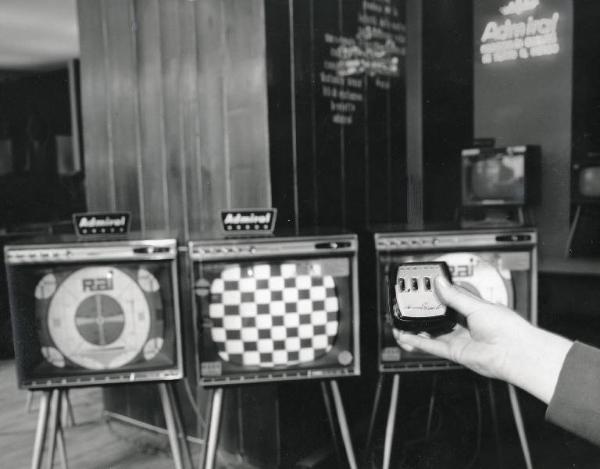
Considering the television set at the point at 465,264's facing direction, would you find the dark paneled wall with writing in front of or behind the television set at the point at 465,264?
behind

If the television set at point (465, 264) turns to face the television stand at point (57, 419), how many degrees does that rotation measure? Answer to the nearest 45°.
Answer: approximately 90° to its right

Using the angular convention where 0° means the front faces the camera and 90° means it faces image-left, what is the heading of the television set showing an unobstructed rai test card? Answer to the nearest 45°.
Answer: approximately 0°

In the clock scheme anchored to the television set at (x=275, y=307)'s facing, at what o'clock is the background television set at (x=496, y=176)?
The background television set is roughly at 7 o'clock from the television set.

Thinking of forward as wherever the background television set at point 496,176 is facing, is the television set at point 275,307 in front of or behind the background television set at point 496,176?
in front

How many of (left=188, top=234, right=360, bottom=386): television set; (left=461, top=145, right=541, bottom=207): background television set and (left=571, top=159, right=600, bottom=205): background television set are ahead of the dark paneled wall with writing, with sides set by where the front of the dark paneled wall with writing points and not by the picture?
1

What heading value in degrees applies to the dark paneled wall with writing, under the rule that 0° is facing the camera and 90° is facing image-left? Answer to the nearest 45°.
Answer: approximately 0°

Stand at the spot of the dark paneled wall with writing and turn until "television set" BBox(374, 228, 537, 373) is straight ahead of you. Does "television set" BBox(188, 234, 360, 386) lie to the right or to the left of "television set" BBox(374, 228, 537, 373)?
right

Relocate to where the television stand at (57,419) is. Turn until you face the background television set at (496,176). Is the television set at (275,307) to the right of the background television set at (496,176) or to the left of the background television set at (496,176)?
right

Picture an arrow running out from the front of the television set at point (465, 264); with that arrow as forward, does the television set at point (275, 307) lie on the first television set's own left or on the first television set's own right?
on the first television set's own right
